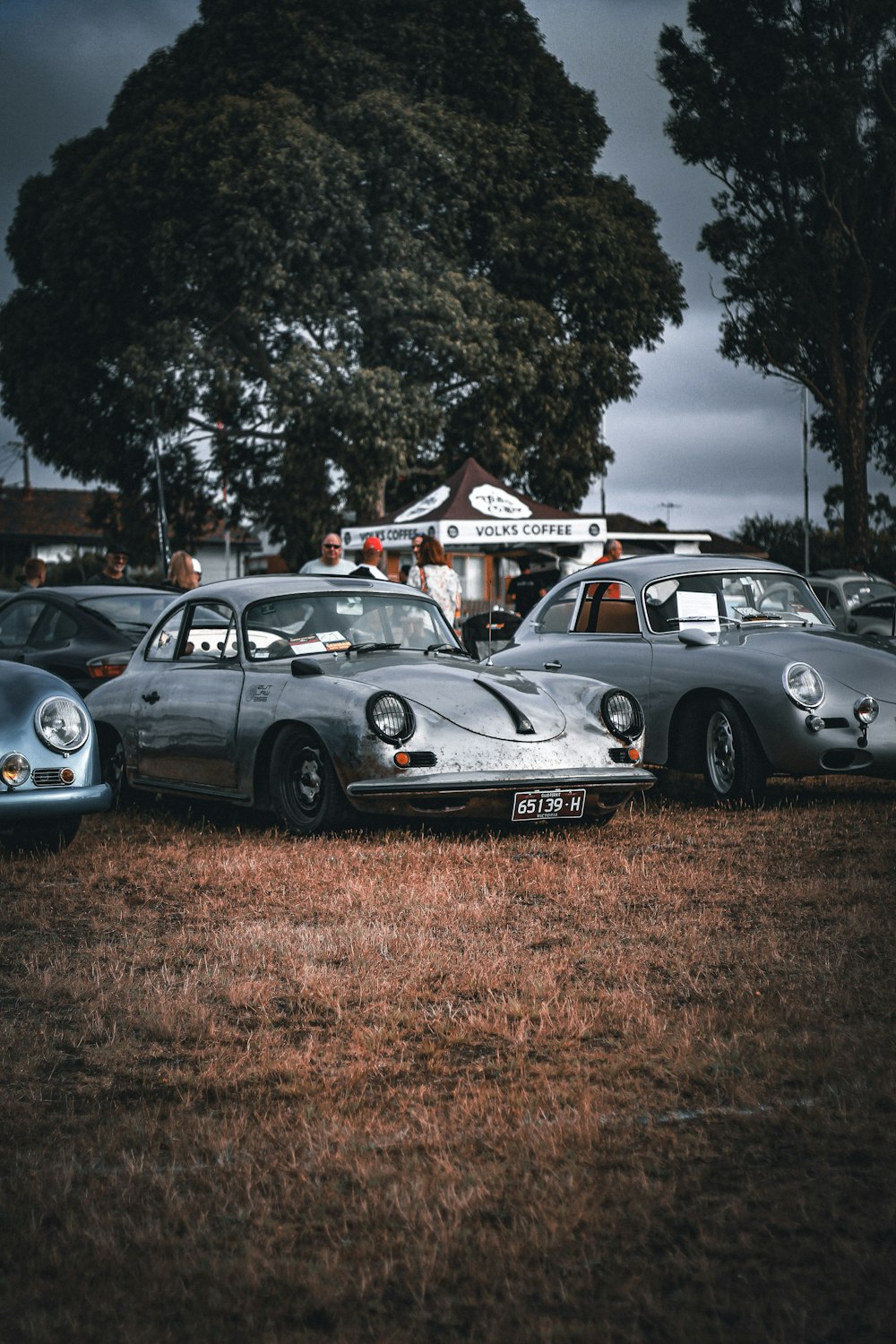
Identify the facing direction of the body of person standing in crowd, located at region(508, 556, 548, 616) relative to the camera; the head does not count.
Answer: away from the camera

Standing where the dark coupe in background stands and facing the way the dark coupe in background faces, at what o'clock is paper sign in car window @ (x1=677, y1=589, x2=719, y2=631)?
The paper sign in car window is roughly at 6 o'clock from the dark coupe in background.

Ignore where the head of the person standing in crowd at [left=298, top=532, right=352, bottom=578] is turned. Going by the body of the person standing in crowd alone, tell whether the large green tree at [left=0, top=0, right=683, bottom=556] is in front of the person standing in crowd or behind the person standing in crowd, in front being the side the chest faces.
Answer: behind

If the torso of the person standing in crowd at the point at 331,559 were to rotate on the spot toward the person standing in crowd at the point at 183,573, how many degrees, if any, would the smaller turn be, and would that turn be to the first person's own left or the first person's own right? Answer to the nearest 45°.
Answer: approximately 135° to the first person's own right

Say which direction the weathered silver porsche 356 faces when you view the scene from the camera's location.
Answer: facing the viewer and to the right of the viewer

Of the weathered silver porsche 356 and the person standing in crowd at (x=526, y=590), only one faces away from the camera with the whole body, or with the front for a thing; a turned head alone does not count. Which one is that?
the person standing in crowd

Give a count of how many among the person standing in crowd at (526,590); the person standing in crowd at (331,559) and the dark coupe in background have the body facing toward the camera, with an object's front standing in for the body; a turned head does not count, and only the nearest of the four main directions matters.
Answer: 1

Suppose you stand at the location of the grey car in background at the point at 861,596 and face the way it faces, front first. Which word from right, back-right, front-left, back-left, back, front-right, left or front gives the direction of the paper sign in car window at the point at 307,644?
front-right

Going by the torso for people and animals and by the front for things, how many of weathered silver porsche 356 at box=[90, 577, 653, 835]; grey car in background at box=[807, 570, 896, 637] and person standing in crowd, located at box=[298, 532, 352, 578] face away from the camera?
0

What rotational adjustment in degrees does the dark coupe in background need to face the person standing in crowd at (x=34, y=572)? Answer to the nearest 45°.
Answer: approximately 45° to its right

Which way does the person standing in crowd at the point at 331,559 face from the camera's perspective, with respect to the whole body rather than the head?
toward the camera

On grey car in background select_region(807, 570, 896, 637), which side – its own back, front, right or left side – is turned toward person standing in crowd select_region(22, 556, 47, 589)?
right
